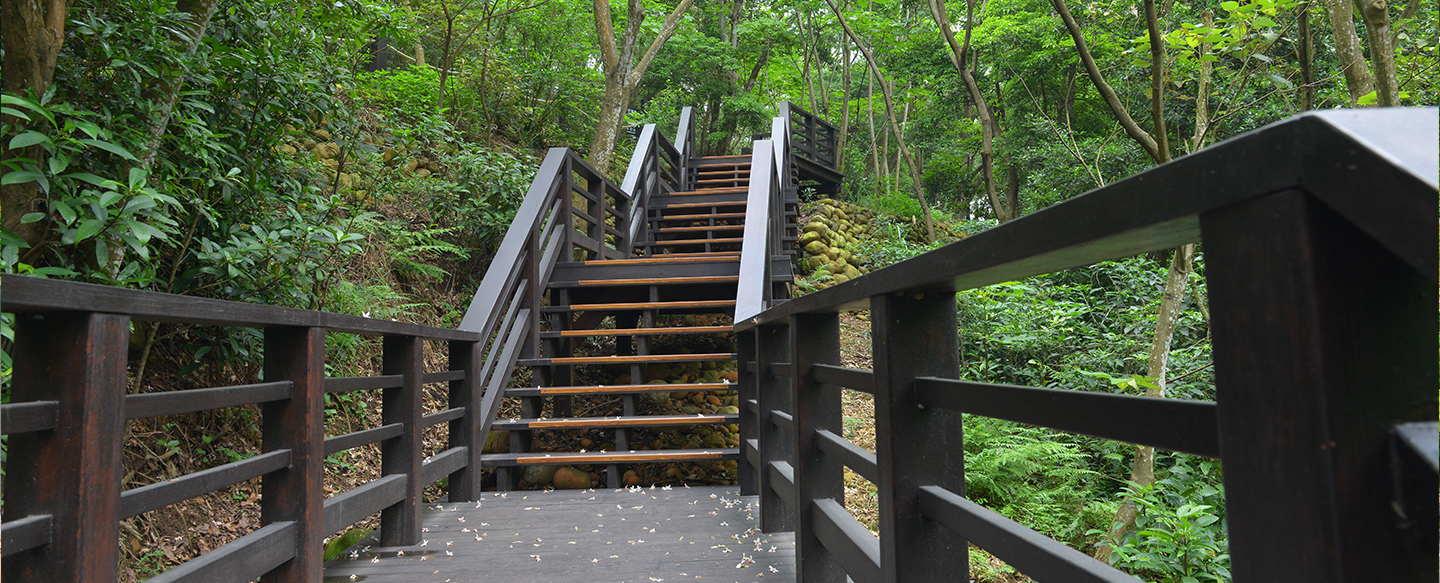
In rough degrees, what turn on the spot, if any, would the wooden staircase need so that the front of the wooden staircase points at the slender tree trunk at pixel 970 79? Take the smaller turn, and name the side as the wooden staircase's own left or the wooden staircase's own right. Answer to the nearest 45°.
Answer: approximately 135° to the wooden staircase's own left

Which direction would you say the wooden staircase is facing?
toward the camera

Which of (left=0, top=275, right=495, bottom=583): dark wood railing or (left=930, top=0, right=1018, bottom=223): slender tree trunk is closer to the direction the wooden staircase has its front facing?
the dark wood railing

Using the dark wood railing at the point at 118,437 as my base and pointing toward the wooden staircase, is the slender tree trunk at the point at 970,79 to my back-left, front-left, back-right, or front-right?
front-right

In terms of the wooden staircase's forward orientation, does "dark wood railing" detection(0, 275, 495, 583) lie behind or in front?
in front
